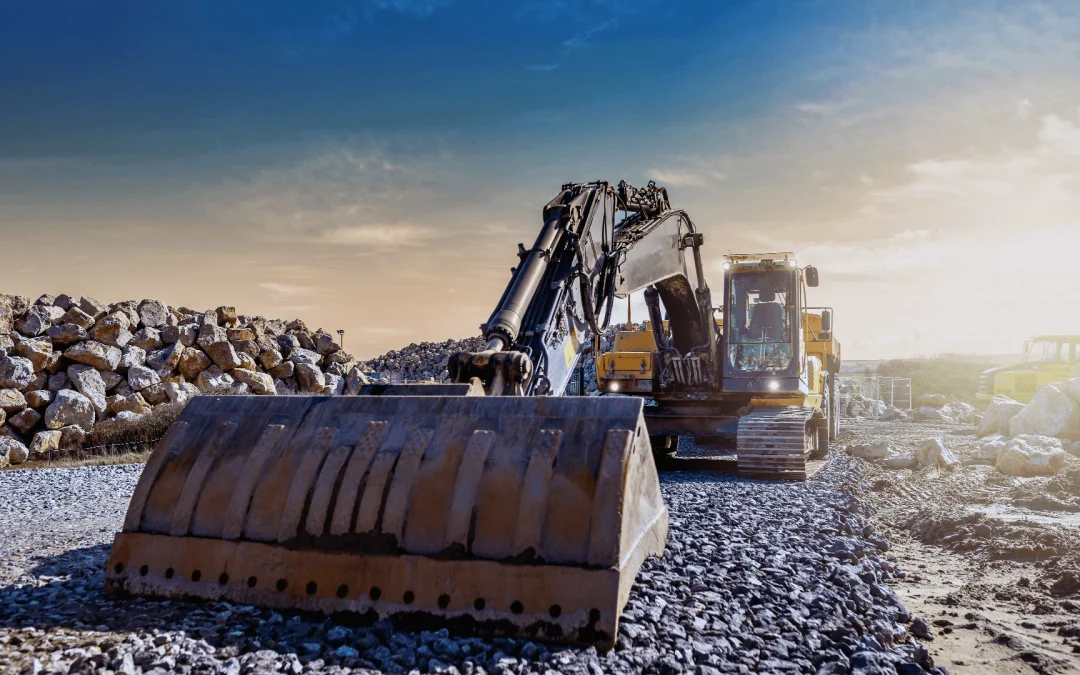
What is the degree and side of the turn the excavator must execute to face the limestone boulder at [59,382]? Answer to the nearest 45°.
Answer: approximately 90° to its right

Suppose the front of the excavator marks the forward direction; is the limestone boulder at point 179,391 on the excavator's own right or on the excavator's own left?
on the excavator's own right

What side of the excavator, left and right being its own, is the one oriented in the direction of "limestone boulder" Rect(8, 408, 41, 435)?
right

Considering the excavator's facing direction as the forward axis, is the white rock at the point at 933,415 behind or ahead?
behind

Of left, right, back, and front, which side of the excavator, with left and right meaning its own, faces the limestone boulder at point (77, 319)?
right

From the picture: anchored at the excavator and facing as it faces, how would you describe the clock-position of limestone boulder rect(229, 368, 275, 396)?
The limestone boulder is roughly at 4 o'clock from the excavator.

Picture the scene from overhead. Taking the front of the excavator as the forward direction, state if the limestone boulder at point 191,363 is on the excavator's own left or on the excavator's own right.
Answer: on the excavator's own right

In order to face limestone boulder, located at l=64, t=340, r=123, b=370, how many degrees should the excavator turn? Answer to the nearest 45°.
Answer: approximately 90° to its right

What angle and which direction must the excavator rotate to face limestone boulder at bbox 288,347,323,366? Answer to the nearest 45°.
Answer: approximately 135° to its right

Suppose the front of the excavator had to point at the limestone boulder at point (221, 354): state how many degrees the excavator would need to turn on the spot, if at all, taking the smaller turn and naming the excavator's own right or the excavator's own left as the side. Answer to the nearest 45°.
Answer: approximately 135° to the excavator's own right

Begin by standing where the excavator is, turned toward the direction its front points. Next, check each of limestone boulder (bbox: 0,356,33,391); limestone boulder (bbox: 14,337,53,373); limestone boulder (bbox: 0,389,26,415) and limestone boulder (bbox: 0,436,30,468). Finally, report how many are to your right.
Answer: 4

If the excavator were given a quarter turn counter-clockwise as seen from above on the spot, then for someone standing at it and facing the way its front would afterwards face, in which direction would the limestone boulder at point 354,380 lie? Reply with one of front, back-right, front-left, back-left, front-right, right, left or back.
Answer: back-left

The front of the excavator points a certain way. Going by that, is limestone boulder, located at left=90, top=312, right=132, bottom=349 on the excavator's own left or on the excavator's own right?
on the excavator's own right

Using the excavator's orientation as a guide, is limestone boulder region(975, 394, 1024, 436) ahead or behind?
behind

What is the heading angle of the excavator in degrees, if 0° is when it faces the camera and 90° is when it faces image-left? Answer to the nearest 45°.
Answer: approximately 45°

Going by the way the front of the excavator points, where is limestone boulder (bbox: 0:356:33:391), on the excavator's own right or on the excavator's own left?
on the excavator's own right

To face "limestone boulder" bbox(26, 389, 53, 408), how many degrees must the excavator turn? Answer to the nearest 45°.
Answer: approximately 90° to its right

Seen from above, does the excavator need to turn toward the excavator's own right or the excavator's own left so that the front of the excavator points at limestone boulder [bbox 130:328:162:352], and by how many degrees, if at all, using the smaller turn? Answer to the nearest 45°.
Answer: approximately 90° to the excavator's own right
